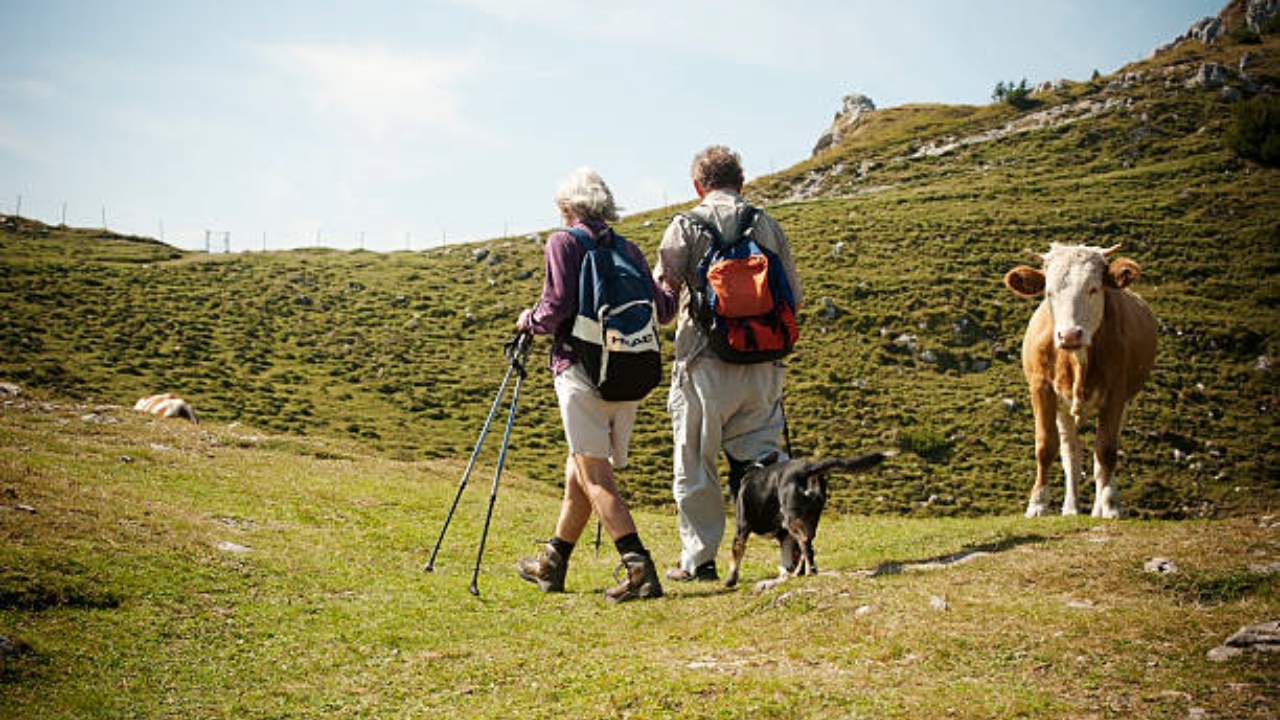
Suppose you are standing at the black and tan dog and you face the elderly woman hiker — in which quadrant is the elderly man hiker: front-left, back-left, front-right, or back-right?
front-right

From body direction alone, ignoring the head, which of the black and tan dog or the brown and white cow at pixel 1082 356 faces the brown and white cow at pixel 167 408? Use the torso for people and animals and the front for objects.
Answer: the black and tan dog

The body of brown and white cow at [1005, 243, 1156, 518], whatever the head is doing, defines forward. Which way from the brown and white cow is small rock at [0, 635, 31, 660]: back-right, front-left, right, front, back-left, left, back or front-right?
front-right

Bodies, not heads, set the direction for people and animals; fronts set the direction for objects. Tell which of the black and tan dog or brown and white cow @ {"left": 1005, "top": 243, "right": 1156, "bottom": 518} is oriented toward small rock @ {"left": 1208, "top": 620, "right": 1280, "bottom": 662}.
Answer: the brown and white cow

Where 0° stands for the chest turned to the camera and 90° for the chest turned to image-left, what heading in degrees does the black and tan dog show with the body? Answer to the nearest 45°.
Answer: approximately 135°

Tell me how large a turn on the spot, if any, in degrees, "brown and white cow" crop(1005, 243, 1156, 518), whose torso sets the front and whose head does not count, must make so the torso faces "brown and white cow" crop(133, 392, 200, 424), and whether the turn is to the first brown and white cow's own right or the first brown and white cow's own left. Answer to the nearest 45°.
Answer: approximately 90° to the first brown and white cow's own right

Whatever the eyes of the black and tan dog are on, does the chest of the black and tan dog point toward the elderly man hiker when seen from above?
yes

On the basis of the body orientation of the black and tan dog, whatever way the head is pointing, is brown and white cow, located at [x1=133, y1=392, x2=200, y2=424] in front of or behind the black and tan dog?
in front

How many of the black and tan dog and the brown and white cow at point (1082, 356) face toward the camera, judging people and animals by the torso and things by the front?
1

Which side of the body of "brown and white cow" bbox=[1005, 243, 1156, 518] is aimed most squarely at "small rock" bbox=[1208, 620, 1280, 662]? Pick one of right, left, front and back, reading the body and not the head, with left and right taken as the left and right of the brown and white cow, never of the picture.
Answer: front

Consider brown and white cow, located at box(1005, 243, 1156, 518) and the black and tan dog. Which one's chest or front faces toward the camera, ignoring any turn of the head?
the brown and white cow

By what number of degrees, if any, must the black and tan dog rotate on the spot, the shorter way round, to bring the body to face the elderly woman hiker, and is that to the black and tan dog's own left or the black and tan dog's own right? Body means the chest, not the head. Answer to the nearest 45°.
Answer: approximately 45° to the black and tan dog's own left

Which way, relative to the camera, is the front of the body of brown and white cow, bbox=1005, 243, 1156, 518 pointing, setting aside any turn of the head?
toward the camera

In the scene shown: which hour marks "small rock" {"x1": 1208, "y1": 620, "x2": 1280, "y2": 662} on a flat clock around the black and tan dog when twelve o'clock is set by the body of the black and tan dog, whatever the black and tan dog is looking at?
The small rock is roughly at 6 o'clock from the black and tan dog.
